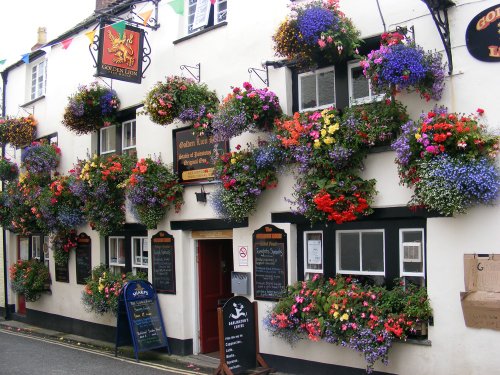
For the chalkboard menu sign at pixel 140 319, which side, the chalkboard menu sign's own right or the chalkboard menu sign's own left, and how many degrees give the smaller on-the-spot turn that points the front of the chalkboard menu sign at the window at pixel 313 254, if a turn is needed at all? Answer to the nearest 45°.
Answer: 0° — it already faces it

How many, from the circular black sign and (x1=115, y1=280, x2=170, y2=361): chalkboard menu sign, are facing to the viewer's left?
0

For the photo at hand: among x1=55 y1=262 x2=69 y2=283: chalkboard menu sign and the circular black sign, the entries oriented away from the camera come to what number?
0

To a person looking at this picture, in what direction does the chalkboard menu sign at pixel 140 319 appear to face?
facing the viewer and to the right of the viewer

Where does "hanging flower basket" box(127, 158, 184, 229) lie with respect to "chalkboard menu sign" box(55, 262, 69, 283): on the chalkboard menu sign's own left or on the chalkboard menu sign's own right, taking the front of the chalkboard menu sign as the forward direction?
on the chalkboard menu sign's own left

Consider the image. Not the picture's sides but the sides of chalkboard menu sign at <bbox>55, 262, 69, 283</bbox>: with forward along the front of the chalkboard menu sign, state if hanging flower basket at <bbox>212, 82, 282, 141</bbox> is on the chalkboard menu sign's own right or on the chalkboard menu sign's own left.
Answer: on the chalkboard menu sign's own left

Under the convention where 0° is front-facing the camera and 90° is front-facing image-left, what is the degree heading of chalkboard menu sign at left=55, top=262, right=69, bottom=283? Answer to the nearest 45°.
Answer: approximately 45°

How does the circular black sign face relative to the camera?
toward the camera
